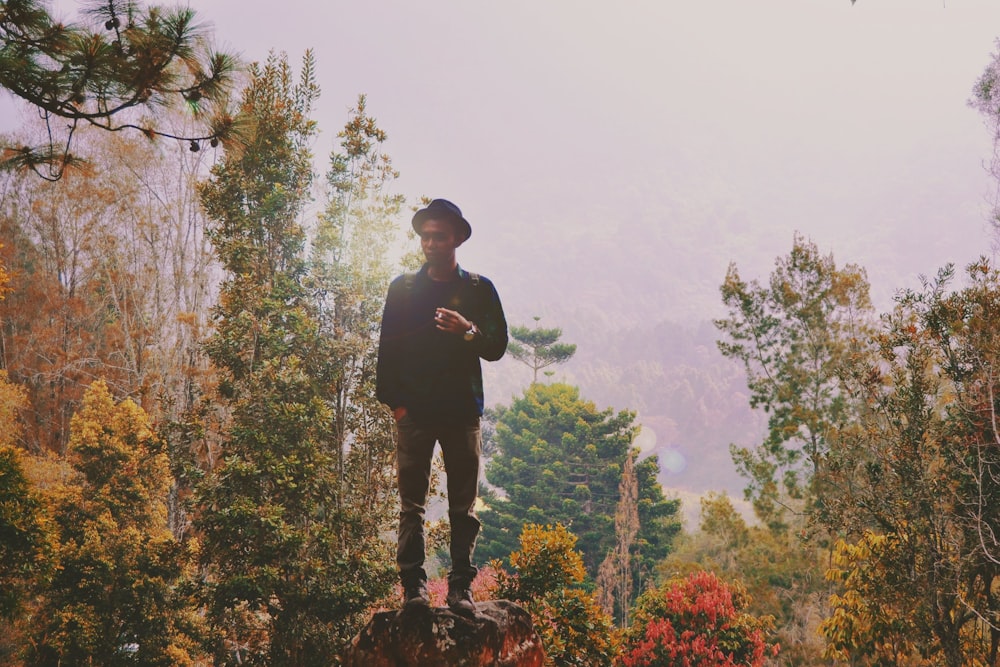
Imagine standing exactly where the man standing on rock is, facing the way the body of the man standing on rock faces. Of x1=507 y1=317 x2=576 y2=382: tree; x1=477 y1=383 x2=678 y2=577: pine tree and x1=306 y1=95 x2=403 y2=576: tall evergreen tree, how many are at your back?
3

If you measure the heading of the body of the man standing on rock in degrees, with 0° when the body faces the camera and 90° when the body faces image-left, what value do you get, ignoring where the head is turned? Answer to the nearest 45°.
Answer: approximately 0°

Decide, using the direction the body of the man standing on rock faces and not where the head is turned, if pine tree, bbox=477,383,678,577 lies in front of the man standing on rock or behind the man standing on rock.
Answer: behind

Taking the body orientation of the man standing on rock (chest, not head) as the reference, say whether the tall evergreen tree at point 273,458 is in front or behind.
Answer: behind

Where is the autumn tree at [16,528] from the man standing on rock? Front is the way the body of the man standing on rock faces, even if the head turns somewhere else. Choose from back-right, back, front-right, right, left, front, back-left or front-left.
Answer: back-right

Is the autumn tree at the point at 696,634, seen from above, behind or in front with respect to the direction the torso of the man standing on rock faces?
behind

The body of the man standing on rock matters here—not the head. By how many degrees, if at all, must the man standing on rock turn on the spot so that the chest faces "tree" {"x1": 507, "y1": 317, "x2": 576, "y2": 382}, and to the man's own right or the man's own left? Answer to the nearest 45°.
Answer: approximately 180°
